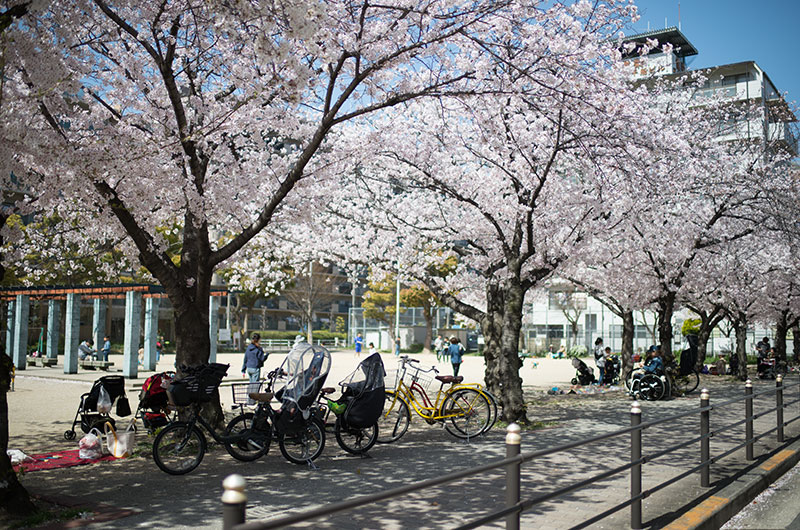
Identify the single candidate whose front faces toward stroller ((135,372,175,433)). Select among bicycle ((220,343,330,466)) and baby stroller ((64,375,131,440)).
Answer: the bicycle

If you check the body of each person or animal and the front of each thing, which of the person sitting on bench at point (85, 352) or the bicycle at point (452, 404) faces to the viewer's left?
the bicycle

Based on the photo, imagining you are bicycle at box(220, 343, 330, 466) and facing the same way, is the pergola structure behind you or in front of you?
in front

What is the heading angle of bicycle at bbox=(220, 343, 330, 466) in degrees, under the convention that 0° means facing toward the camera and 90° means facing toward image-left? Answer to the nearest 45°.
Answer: approximately 135°

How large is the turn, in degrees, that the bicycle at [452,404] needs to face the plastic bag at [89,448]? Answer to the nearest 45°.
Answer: approximately 45° to its left

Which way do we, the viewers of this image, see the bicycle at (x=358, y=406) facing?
facing away from the viewer and to the left of the viewer

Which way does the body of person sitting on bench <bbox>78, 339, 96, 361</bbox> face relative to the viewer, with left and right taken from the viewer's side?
facing to the right of the viewer

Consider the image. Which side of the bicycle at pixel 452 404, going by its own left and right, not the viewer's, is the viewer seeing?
left
